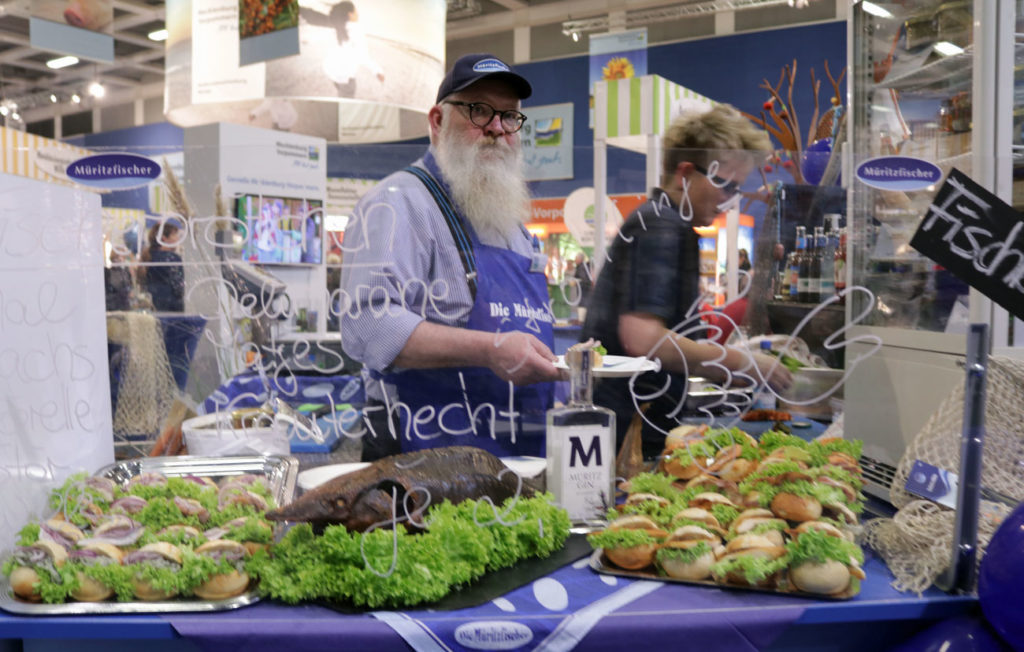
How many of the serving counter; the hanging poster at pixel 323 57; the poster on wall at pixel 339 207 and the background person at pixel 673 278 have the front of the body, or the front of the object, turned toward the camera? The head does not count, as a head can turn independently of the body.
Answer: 3

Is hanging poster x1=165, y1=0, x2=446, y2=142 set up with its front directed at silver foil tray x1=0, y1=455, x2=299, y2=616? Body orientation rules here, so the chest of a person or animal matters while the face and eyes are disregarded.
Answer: yes

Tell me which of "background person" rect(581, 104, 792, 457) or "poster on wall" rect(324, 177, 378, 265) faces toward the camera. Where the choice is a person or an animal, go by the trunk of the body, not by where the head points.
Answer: the poster on wall

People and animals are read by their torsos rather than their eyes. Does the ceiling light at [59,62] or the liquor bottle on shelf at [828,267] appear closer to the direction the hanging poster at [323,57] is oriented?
the liquor bottle on shelf

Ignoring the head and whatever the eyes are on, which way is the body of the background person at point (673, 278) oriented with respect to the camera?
to the viewer's right

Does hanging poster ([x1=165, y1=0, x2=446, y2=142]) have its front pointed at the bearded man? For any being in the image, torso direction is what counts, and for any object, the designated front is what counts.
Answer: yes

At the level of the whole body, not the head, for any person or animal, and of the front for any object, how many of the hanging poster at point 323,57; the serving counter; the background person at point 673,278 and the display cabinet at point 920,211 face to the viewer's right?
1

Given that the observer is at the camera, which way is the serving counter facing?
facing the viewer

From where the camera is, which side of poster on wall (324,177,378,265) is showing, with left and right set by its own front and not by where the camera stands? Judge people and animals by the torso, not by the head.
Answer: front

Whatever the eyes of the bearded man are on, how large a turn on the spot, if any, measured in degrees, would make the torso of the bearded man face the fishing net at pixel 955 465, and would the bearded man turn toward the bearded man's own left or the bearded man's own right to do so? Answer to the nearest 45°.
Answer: approximately 45° to the bearded man's own left

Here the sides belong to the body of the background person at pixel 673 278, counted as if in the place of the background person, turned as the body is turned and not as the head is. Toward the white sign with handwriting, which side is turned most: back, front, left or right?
back

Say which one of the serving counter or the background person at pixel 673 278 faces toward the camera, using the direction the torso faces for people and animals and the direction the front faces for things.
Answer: the serving counter

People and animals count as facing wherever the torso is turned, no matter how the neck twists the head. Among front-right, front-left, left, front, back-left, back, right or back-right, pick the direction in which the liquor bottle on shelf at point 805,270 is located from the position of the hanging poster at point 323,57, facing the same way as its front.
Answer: front

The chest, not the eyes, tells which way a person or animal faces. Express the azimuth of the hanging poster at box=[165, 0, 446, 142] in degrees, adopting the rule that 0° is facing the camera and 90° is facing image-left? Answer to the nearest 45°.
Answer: approximately 0°

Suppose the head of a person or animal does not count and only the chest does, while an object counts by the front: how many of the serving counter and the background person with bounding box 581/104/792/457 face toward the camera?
1

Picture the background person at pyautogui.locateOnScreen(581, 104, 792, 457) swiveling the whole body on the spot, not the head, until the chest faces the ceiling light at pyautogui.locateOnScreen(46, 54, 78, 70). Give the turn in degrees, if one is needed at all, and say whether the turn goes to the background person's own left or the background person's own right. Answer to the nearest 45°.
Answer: approximately 135° to the background person's own left

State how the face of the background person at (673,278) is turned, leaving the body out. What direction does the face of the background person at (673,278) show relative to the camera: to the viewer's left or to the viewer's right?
to the viewer's right

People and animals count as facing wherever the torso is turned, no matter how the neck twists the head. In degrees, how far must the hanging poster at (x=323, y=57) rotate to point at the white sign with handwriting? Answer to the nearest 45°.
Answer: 0° — it already faces it

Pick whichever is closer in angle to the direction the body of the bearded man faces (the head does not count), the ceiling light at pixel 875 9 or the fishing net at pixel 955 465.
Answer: the fishing net
